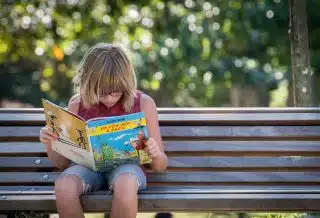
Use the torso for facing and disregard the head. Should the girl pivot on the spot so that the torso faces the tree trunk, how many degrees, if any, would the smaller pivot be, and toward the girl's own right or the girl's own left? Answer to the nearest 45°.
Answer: approximately 135° to the girl's own left

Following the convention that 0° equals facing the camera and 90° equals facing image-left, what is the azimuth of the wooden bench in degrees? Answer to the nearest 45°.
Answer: approximately 0°

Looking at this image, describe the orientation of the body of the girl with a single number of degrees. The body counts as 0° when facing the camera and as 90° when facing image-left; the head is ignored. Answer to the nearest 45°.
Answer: approximately 0°

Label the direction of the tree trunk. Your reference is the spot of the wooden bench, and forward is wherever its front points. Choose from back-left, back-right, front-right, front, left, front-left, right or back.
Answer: back-left
